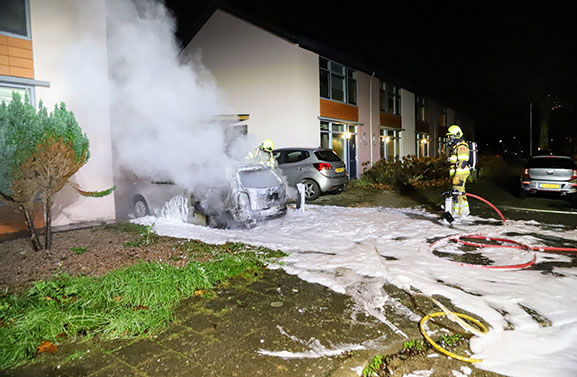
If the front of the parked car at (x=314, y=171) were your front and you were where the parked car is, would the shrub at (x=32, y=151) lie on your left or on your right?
on your left

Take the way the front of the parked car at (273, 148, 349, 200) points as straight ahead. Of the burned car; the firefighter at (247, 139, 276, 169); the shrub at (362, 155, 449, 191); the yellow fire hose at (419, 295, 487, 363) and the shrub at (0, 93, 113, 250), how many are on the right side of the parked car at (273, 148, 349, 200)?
1

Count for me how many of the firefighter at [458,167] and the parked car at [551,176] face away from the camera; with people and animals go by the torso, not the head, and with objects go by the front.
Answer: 1

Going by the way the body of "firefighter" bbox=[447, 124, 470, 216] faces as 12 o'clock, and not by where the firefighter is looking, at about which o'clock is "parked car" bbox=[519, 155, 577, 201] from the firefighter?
The parked car is roughly at 4 o'clock from the firefighter.

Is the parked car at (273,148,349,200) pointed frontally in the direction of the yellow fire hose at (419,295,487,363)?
no

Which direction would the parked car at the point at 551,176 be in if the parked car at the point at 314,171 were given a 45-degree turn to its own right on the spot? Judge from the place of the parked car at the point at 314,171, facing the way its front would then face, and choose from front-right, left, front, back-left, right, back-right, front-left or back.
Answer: right

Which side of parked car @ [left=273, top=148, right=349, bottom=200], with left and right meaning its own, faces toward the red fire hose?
back

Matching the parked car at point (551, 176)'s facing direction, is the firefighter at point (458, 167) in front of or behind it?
behind

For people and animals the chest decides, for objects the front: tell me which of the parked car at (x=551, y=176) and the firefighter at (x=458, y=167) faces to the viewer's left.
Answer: the firefighter

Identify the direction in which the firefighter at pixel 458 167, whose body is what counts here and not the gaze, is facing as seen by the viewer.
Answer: to the viewer's left

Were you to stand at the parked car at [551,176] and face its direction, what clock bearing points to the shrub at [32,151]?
The shrub is roughly at 7 o'clock from the parked car.

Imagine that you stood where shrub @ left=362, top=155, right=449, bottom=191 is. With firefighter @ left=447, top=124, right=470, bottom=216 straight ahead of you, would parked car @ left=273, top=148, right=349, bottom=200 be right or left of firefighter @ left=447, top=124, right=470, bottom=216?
right

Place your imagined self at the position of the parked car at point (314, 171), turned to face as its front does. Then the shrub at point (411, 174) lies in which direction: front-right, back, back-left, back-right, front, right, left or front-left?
right

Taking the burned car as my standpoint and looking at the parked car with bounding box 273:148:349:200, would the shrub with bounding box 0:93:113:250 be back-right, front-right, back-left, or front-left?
back-left

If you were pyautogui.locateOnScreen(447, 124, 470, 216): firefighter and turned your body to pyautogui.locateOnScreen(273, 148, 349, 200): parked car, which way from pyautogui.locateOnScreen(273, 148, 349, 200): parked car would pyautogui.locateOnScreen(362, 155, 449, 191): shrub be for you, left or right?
right

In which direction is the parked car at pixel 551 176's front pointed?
away from the camera

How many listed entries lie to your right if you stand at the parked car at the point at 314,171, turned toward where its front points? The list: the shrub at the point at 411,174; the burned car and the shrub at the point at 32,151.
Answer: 1
